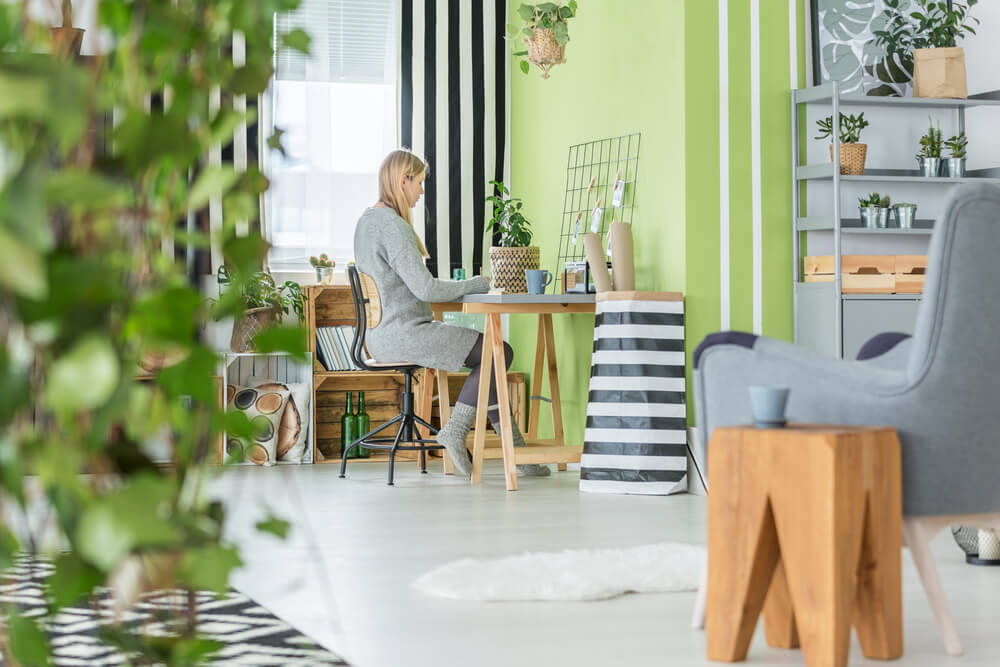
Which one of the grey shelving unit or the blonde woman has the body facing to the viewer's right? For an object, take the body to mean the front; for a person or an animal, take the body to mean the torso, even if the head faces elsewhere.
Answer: the blonde woman

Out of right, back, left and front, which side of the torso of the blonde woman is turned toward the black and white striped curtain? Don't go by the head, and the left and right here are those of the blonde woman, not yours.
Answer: left

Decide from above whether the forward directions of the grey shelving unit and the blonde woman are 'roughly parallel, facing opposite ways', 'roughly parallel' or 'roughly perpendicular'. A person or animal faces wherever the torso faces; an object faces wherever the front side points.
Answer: roughly perpendicular

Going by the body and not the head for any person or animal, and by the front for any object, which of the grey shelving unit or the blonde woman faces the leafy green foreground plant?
the grey shelving unit

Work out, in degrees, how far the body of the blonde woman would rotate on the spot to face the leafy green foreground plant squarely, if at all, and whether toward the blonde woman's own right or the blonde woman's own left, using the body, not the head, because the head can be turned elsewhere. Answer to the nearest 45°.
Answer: approximately 90° to the blonde woman's own right

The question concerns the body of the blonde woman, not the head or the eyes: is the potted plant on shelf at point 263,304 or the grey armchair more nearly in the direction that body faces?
the grey armchair

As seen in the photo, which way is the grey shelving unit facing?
toward the camera

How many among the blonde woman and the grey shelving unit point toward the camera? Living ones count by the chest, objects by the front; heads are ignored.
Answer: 1

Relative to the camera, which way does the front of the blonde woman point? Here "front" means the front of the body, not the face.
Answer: to the viewer's right

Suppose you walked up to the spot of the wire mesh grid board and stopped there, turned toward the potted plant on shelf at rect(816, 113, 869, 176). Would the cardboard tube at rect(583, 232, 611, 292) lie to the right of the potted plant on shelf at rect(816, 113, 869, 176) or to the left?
right

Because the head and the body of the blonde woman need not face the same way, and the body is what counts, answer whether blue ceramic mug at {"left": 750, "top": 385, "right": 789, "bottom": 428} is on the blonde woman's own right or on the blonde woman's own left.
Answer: on the blonde woman's own right

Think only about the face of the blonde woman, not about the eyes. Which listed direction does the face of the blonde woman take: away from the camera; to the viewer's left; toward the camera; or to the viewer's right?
to the viewer's right

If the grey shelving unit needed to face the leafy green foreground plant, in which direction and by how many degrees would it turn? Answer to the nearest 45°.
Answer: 0° — it already faces it

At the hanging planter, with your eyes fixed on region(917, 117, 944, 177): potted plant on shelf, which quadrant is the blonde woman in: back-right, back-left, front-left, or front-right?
back-right
